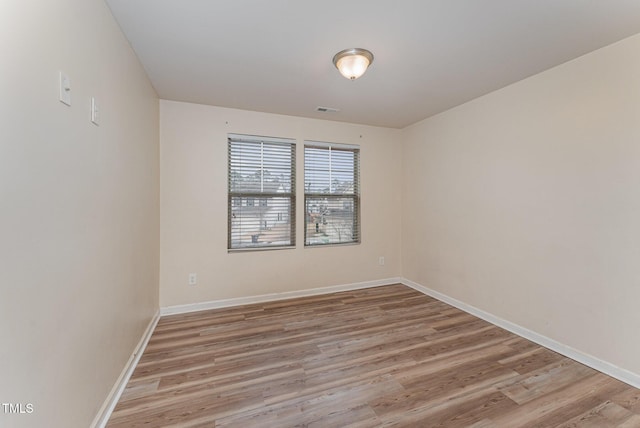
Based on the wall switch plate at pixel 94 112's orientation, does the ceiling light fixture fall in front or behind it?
in front

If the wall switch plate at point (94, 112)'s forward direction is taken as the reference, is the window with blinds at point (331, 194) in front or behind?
in front

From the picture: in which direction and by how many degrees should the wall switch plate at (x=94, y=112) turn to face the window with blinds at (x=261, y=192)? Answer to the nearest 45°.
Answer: approximately 45° to its left

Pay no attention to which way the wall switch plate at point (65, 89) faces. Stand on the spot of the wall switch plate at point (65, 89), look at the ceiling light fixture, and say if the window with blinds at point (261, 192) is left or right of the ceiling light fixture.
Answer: left

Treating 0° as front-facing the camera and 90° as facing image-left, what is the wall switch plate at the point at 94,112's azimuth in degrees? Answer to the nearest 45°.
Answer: approximately 270°

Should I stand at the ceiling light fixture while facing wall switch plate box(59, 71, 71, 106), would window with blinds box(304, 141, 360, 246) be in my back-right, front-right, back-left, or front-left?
back-right
